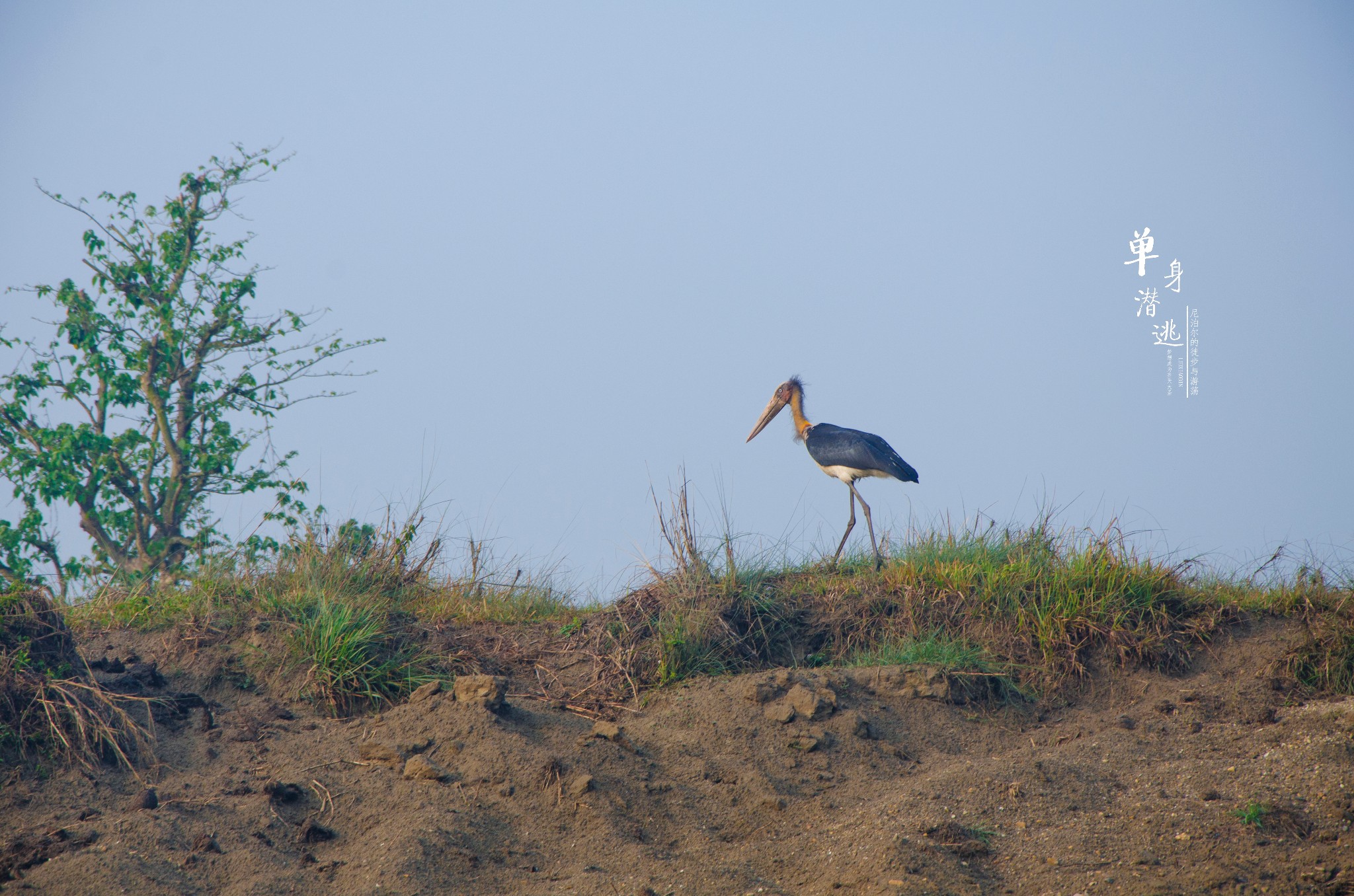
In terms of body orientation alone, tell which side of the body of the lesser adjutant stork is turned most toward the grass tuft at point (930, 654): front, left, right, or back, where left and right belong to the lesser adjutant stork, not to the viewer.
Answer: left

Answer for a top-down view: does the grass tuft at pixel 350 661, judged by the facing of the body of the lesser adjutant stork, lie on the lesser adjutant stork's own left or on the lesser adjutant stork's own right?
on the lesser adjutant stork's own left

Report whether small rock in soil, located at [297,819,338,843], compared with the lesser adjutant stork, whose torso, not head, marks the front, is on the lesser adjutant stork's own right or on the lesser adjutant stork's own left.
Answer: on the lesser adjutant stork's own left

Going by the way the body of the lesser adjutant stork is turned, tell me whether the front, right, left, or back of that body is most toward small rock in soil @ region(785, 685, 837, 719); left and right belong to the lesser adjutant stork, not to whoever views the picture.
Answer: left

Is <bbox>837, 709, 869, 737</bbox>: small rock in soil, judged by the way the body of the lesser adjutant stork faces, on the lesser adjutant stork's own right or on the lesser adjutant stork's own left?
on the lesser adjutant stork's own left

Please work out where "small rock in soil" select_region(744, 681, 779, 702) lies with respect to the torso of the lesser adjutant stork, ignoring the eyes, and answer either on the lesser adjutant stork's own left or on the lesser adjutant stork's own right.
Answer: on the lesser adjutant stork's own left

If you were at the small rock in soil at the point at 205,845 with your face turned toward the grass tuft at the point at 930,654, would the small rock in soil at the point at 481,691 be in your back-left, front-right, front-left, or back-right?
front-left

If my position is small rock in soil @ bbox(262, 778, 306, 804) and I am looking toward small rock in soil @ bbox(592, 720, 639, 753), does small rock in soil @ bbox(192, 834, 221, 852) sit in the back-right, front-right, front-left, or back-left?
back-right

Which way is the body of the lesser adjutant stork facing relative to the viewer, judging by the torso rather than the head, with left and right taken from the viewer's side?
facing to the left of the viewer

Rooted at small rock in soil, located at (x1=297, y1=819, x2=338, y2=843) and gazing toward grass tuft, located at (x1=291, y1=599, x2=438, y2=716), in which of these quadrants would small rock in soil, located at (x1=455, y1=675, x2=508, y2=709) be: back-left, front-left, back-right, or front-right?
front-right

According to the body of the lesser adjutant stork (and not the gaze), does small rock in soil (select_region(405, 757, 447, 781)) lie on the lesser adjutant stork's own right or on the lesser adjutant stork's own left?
on the lesser adjutant stork's own left
